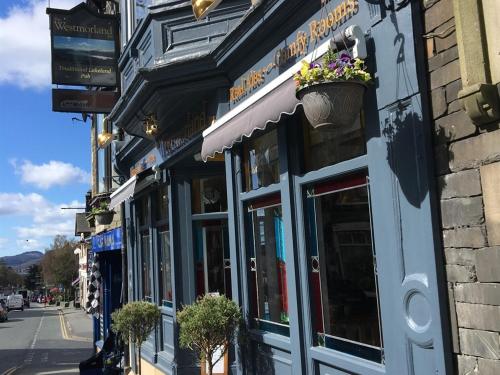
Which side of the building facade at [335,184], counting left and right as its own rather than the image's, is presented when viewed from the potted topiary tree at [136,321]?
right

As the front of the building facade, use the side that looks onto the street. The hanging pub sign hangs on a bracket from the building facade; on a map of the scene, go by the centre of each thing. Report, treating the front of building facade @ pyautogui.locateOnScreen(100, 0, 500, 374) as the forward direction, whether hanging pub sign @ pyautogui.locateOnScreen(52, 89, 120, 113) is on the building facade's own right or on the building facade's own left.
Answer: on the building facade's own right

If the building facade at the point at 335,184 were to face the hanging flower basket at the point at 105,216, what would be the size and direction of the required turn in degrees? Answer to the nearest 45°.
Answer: approximately 90° to its right

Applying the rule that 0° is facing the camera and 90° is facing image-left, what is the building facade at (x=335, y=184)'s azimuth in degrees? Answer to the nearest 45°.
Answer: approximately 45°

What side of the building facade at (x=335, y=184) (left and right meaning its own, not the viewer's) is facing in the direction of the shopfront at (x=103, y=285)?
right

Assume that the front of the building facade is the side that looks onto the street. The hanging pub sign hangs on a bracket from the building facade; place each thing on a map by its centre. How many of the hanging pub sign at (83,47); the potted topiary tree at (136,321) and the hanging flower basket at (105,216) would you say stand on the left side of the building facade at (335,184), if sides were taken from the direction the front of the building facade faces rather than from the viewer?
0

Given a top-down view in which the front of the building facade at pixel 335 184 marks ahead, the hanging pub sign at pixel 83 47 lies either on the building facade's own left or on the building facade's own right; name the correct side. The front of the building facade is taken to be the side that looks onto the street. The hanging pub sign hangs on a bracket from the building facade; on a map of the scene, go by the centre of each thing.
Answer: on the building facade's own right

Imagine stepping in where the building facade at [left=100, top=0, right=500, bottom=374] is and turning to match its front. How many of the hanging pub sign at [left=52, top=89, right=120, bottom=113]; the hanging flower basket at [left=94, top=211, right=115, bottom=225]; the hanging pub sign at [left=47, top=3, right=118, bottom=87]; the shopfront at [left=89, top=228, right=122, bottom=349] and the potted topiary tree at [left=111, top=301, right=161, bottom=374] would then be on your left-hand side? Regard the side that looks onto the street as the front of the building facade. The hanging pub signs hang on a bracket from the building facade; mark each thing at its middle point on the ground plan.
0
